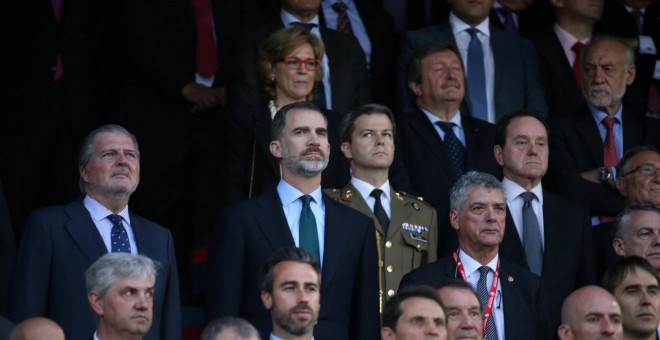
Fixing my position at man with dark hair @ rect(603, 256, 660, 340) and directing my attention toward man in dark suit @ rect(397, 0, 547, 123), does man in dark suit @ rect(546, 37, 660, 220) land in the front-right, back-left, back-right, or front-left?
front-right

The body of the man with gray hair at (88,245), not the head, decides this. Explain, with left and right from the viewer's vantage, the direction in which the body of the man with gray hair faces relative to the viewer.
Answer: facing the viewer and to the right of the viewer

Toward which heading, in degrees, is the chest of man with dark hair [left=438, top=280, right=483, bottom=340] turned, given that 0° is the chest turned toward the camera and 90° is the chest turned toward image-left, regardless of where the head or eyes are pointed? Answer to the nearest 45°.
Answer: approximately 315°

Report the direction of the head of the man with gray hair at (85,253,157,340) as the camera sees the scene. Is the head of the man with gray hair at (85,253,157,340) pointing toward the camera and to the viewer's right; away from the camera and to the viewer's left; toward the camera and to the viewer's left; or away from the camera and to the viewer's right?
toward the camera and to the viewer's right

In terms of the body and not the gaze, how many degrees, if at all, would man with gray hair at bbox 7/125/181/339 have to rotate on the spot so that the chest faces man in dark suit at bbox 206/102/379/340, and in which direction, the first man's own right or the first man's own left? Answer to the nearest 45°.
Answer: approximately 45° to the first man's own left

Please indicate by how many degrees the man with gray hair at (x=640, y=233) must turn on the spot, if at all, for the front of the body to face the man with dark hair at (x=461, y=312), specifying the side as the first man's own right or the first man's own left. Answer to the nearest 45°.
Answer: approximately 90° to the first man's own right

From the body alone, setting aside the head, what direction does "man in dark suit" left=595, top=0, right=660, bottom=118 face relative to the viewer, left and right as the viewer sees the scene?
facing the viewer

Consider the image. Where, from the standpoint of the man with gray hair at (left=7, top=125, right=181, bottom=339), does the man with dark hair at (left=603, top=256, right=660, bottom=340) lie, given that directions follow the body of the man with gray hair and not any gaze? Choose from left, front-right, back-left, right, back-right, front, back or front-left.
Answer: front-left

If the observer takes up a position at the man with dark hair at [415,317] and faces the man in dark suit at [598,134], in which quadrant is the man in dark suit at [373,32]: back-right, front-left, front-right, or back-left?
front-left

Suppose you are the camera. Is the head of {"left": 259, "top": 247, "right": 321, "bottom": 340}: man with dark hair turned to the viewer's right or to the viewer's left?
to the viewer's right

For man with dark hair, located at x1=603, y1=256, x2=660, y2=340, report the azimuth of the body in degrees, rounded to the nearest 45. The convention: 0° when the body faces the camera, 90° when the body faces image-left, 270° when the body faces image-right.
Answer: approximately 315°
